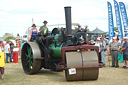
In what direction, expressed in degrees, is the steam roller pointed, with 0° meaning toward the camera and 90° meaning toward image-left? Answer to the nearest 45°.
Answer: approximately 315°

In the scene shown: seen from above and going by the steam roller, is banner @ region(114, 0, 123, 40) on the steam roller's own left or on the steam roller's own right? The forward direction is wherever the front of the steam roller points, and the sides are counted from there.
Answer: on the steam roller's own left

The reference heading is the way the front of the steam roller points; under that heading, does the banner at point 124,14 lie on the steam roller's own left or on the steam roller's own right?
on the steam roller's own left
